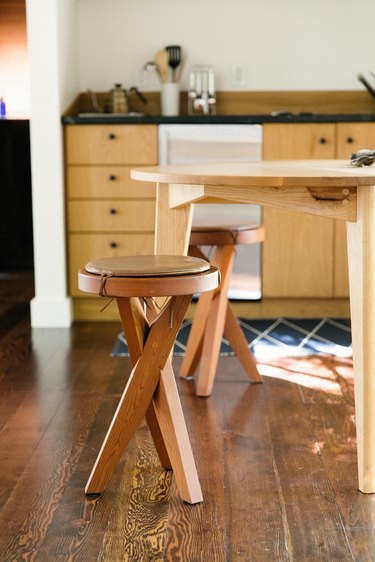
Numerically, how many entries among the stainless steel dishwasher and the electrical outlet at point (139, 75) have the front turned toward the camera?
2

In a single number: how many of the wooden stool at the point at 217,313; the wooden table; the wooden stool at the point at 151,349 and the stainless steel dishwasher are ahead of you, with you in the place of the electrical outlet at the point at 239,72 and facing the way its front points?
4

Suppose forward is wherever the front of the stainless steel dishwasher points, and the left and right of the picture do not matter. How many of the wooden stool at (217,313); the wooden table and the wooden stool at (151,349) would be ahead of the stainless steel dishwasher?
3

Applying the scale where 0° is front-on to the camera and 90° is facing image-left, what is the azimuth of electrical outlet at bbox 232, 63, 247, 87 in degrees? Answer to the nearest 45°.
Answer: approximately 0°

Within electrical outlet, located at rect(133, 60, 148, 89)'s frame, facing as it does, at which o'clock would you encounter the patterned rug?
The patterned rug is roughly at 11 o'clock from the electrical outlet.

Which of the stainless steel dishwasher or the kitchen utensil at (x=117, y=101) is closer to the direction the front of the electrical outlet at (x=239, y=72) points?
the stainless steel dishwasher

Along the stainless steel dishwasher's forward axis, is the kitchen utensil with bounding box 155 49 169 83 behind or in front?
behind

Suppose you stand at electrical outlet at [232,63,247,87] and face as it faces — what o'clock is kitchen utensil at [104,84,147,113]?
The kitchen utensil is roughly at 2 o'clock from the electrical outlet.

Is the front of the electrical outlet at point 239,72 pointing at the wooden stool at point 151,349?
yes
